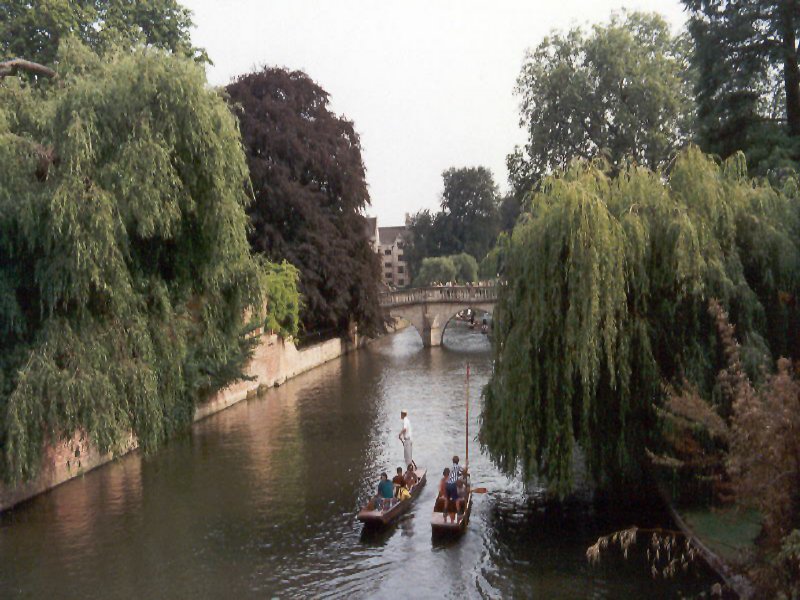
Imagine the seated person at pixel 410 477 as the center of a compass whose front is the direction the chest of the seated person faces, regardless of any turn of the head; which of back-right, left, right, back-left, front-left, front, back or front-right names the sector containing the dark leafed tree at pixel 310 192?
back

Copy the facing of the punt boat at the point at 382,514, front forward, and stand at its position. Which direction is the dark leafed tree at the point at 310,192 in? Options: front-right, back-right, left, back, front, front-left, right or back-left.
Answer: back-right

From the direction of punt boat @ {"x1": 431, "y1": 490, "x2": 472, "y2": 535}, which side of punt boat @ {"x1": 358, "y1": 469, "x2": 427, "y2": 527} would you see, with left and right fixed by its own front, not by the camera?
left

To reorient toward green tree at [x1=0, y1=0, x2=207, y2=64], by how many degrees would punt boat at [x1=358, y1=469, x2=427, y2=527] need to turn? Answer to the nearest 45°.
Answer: approximately 90° to its right

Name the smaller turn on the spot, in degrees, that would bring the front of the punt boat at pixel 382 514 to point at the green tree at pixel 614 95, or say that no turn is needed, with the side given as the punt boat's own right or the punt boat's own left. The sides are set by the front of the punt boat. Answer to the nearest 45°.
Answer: approximately 180°

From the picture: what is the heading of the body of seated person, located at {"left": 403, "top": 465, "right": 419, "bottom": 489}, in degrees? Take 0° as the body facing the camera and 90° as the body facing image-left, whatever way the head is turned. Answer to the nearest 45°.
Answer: approximately 0°

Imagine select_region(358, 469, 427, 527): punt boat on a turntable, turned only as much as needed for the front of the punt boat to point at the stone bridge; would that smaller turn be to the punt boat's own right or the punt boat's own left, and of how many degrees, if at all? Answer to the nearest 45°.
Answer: approximately 135° to the punt boat's own right

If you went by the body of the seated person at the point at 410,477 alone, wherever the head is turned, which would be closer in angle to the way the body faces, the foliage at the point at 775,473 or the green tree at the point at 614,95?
the foliage

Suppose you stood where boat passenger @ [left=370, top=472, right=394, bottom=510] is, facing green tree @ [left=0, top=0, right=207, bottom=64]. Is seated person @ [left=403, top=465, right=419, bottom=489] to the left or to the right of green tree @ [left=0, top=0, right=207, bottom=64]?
right

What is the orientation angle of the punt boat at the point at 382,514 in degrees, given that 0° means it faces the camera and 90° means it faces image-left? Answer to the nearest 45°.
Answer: approximately 45°

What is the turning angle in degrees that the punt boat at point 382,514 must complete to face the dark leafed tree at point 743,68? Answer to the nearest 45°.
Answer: approximately 180°

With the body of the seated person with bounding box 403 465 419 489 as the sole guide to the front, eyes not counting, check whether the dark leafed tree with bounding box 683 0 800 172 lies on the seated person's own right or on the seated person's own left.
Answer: on the seated person's own left

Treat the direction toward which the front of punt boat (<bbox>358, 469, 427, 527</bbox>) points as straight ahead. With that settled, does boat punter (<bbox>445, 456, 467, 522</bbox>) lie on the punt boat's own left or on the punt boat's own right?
on the punt boat's own left
